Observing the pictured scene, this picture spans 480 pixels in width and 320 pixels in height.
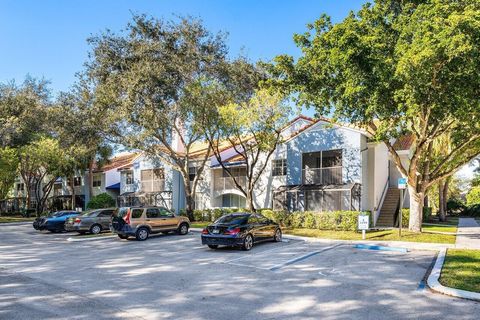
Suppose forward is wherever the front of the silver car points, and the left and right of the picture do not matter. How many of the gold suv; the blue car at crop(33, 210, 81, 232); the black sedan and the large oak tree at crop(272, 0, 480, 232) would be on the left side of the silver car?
1

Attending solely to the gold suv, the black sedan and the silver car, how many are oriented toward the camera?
0

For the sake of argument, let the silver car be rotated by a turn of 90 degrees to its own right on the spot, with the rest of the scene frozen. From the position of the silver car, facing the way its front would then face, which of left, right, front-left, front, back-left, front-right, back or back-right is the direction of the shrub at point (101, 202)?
back-left

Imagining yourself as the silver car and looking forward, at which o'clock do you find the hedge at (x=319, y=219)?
The hedge is roughly at 2 o'clock from the silver car.

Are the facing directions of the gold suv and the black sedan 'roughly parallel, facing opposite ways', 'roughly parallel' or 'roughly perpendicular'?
roughly parallel

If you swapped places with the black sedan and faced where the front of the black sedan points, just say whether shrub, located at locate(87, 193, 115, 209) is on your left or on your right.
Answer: on your left

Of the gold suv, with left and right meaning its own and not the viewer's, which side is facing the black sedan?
right

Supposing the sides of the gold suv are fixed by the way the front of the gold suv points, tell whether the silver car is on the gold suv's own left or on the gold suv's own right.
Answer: on the gold suv's own left

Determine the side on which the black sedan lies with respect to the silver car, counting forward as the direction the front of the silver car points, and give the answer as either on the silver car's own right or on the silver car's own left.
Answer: on the silver car's own right

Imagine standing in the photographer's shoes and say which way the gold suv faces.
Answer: facing away from the viewer and to the right of the viewer

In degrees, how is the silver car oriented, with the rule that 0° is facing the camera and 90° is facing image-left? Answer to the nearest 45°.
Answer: approximately 225°

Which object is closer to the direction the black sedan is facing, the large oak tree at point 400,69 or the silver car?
the large oak tree

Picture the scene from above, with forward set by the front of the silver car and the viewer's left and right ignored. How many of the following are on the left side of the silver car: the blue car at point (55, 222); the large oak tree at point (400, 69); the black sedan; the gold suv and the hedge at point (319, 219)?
1

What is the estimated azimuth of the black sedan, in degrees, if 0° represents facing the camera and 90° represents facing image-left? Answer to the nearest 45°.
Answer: approximately 225°

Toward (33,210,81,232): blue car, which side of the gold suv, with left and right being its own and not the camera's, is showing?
left

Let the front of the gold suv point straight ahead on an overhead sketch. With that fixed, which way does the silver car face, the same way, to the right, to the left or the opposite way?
the same way

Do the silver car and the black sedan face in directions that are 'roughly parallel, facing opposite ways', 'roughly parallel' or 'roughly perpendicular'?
roughly parallel

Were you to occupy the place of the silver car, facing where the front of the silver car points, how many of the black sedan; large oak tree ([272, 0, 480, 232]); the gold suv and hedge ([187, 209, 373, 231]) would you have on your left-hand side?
0

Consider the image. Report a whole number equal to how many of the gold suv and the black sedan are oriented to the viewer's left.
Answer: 0
